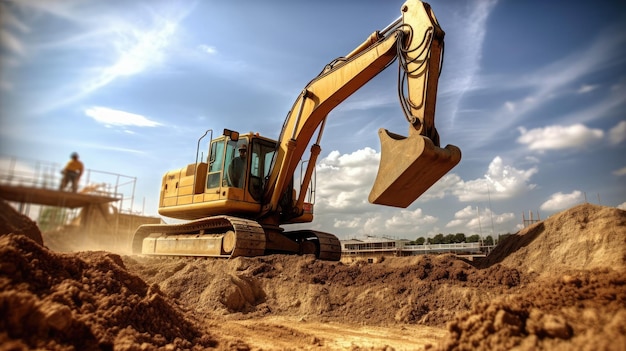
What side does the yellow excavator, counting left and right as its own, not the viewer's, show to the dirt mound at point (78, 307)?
right

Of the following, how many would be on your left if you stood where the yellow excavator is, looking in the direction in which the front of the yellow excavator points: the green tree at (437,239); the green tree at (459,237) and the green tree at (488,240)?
3

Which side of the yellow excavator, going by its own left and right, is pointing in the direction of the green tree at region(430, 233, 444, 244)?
left

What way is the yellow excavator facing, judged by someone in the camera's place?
facing the viewer and to the right of the viewer

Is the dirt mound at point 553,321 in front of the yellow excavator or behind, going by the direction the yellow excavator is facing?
in front

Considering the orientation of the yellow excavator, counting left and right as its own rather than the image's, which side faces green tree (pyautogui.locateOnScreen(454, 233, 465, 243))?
left

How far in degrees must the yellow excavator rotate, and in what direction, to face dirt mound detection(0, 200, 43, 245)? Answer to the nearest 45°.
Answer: approximately 135° to its right

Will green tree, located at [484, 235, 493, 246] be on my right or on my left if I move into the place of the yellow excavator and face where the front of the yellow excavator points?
on my left
